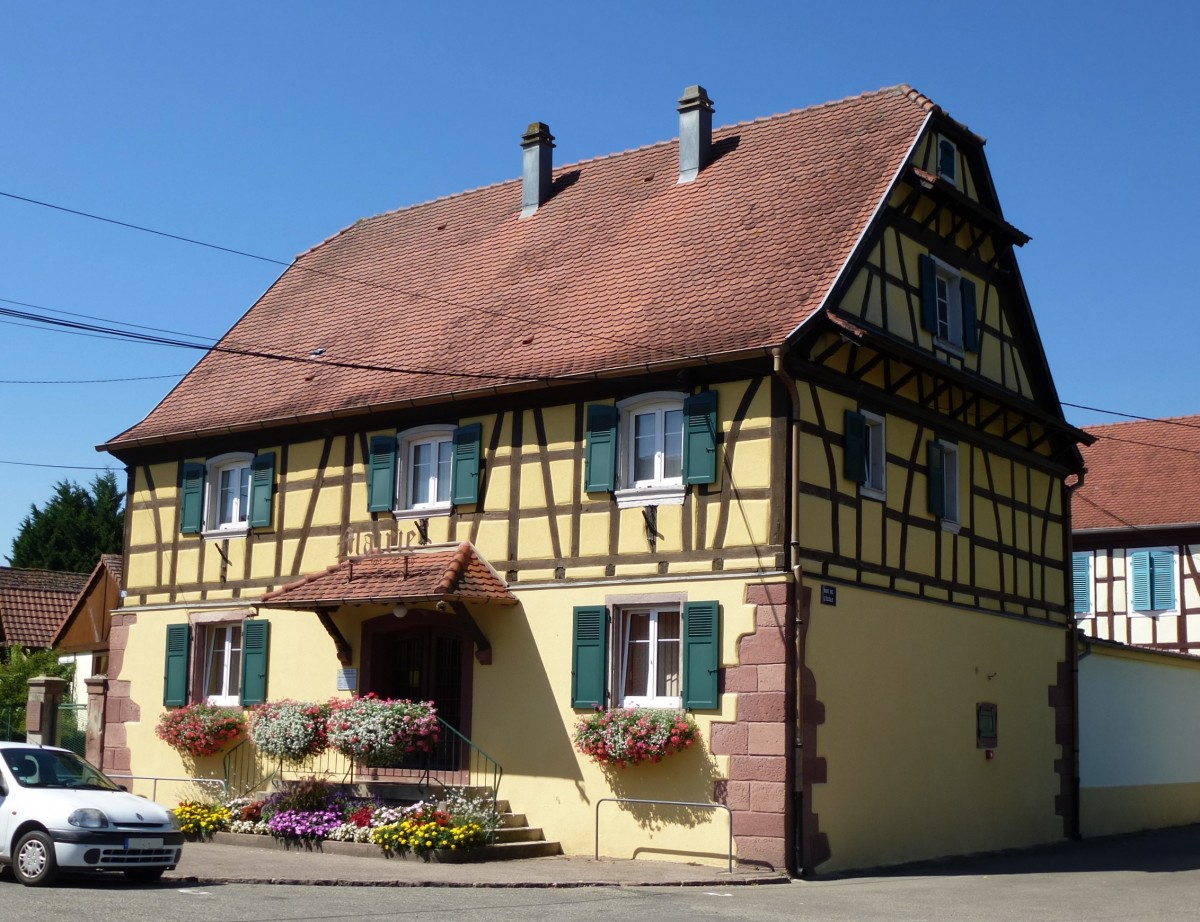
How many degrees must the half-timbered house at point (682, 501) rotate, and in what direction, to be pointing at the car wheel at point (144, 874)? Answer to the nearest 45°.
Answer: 0° — it already faces it

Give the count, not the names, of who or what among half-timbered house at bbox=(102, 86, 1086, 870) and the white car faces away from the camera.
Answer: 0

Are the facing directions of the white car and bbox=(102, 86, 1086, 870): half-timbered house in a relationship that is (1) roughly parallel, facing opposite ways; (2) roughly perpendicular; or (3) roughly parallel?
roughly perpendicular

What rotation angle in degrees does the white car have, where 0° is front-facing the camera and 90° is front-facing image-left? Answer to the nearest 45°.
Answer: approximately 315°

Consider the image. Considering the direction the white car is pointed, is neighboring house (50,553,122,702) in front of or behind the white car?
behind

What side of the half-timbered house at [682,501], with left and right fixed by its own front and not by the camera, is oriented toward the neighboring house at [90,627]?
right

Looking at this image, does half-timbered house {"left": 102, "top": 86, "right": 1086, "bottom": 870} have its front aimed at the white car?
yes

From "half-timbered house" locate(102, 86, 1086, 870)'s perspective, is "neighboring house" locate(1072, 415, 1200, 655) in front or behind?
behind

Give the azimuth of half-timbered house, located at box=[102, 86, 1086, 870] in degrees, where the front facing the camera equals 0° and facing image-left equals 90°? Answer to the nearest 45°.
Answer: approximately 45°

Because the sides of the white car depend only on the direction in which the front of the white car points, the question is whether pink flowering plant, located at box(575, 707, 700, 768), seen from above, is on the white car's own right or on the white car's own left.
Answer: on the white car's own left

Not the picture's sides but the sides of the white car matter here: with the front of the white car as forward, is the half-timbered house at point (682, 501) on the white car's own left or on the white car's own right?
on the white car's own left
